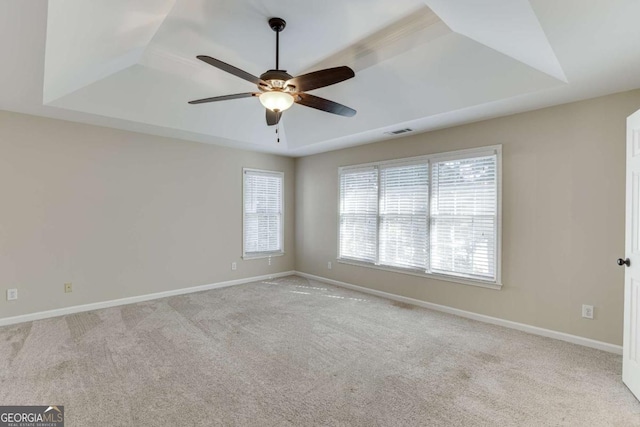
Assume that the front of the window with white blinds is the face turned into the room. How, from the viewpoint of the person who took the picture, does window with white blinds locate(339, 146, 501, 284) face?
facing the viewer and to the left of the viewer

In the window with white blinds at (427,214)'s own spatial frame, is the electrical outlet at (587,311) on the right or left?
on its left

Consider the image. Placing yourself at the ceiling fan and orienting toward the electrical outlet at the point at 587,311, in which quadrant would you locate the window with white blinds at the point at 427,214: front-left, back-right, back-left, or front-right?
front-left

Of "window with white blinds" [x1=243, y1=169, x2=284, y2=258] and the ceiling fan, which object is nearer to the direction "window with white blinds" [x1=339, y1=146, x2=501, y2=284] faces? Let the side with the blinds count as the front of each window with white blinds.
the ceiling fan

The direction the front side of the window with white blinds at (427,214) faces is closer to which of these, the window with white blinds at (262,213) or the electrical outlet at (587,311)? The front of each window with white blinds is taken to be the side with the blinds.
the window with white blinds

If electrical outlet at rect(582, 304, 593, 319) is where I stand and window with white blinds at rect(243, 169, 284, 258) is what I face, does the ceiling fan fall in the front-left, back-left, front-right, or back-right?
front-left

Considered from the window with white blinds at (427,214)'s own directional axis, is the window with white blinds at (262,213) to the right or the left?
on its right

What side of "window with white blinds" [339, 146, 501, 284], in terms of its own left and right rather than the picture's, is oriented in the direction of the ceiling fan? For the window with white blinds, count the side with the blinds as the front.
front
